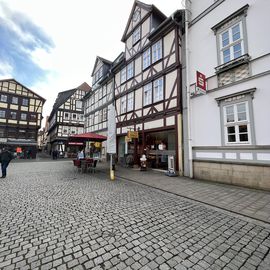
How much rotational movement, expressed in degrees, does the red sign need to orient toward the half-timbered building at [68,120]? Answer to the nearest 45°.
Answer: approximately 180°

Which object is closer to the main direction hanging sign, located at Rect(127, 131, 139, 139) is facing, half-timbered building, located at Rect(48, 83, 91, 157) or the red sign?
the red sign

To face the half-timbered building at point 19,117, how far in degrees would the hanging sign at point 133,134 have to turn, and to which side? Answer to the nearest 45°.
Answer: approximately 135° to its right

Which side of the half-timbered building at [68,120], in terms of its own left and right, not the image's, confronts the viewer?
front

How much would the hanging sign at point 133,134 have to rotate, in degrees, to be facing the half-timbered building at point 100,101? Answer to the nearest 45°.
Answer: approximately 135° to its right

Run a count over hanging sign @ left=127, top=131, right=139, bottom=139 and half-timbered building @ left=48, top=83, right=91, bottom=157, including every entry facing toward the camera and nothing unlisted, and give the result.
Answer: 2

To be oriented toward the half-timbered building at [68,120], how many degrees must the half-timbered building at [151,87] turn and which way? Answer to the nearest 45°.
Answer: approximately 90° to its right

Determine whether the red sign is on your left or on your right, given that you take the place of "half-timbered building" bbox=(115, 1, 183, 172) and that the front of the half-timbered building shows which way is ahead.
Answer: on your left

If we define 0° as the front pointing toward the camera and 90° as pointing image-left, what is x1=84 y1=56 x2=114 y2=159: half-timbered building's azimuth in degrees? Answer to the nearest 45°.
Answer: approximately 45°

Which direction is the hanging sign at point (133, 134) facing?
toward the camera
